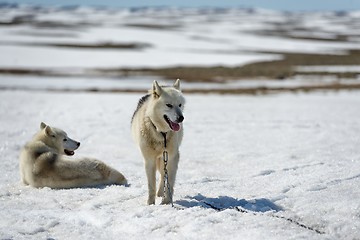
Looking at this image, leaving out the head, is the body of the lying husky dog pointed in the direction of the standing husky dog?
no

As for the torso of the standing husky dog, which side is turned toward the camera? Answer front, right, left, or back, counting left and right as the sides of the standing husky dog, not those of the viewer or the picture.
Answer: front

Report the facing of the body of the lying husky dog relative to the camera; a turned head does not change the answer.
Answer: to the viewer's left

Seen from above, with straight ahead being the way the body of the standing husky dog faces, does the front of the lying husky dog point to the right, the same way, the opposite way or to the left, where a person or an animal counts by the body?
to the right

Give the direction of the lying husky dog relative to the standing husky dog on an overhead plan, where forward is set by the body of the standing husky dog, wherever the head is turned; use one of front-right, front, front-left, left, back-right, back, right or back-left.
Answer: back-right

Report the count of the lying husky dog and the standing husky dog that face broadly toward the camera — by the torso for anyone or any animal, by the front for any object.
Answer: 1

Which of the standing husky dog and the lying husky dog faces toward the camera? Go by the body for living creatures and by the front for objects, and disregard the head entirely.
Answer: the standing husky dog
